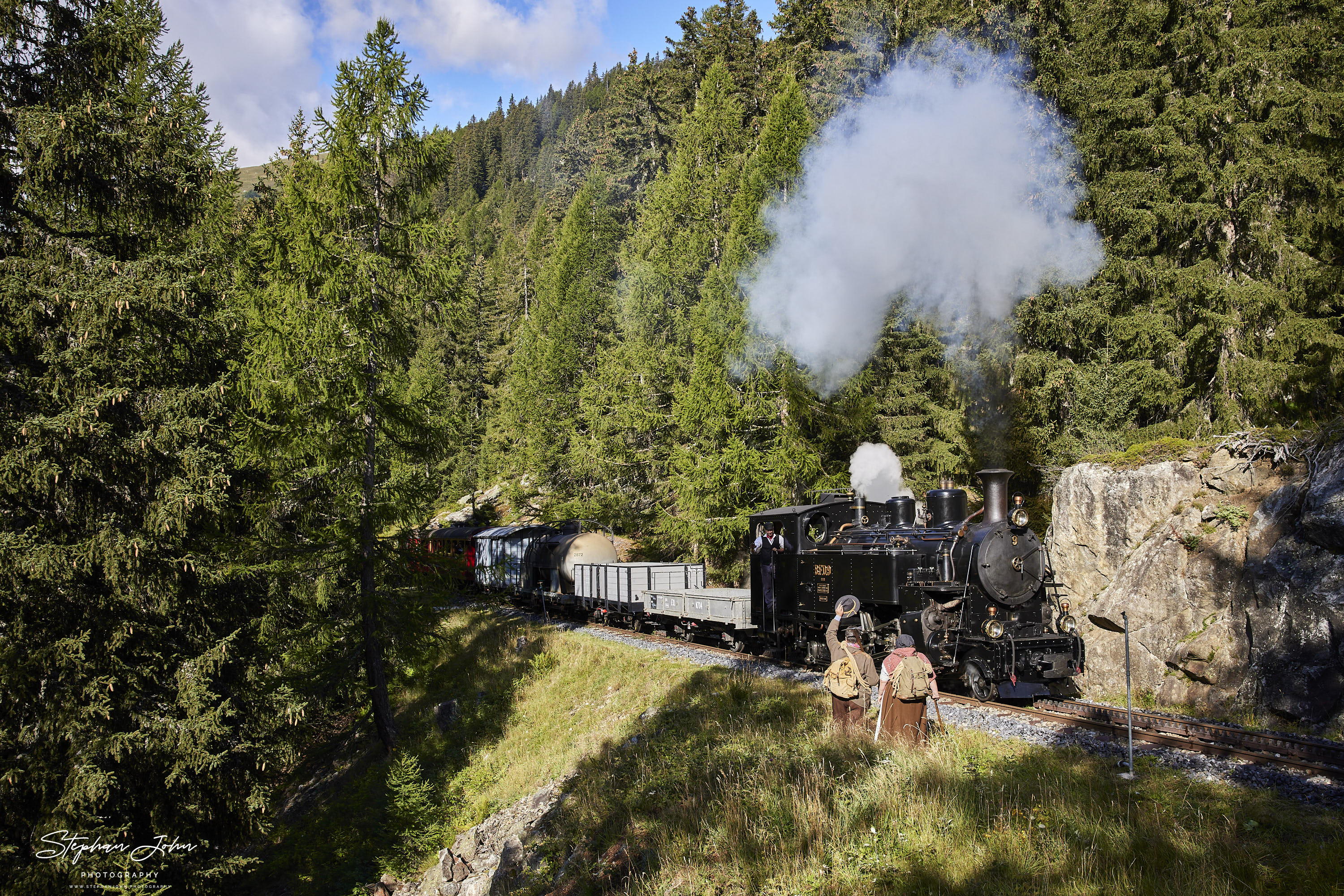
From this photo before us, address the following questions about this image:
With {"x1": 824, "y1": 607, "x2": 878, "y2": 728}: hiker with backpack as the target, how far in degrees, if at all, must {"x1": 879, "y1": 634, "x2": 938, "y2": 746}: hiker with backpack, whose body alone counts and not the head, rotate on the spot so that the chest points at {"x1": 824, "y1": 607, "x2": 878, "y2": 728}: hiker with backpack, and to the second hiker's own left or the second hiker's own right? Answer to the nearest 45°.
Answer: approximately 45° to the second hiker's own left

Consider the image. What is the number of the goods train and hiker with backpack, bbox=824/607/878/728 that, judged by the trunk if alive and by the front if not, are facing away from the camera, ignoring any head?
1

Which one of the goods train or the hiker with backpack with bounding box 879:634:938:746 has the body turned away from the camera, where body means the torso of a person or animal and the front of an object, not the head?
the hiker with backpack

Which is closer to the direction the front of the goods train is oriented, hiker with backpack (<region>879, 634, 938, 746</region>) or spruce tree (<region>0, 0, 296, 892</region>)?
the hiker with backpack

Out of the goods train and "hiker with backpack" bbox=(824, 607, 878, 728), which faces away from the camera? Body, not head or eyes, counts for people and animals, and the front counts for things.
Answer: the hiker with backpack

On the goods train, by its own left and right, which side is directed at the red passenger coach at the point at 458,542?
back

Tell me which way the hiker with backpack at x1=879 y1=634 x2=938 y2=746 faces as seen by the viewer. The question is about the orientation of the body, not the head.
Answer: away from the camera

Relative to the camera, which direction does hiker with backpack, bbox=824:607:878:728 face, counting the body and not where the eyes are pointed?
away from the camera

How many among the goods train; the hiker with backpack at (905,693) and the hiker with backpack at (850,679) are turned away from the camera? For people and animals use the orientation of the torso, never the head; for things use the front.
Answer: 2

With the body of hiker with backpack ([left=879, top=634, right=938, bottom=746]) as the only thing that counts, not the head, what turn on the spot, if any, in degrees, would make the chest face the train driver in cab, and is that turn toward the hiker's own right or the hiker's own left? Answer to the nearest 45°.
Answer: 0° — they already face them
